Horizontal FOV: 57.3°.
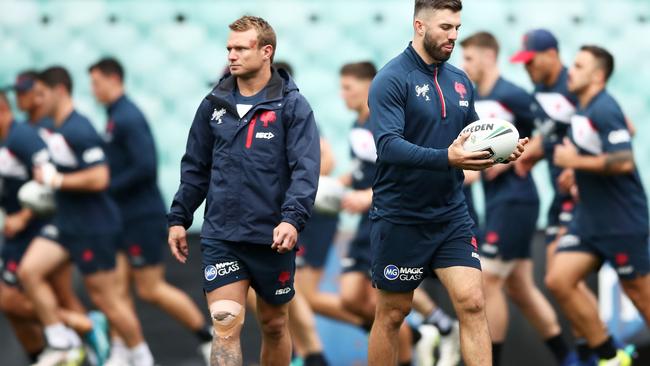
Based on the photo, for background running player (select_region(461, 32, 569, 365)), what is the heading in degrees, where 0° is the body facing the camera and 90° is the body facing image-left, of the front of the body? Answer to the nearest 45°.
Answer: approximately 90°

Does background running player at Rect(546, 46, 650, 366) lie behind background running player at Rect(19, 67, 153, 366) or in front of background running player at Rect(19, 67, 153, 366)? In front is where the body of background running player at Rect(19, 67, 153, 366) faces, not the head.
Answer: behind

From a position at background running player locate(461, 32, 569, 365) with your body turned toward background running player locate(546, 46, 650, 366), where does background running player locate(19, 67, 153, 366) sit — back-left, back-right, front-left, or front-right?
back-right

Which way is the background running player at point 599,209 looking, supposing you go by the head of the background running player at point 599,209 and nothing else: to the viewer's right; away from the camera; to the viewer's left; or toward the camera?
to the viewer's left

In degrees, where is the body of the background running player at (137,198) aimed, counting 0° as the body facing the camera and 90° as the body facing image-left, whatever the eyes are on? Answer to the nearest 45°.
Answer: approximately 90°

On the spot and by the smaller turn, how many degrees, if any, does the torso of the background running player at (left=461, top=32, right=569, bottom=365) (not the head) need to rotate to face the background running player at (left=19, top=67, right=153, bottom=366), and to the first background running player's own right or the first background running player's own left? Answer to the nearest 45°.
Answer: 0° — they already face them

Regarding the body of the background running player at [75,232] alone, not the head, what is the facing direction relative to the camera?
to the viewer's left

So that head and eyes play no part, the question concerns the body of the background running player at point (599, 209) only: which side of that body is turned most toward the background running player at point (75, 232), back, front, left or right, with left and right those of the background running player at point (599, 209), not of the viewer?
front

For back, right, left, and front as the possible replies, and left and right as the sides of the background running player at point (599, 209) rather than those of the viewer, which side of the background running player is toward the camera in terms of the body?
left

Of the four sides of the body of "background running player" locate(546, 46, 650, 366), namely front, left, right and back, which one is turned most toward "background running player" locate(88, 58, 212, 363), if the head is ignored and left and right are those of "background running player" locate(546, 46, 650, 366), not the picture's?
front
